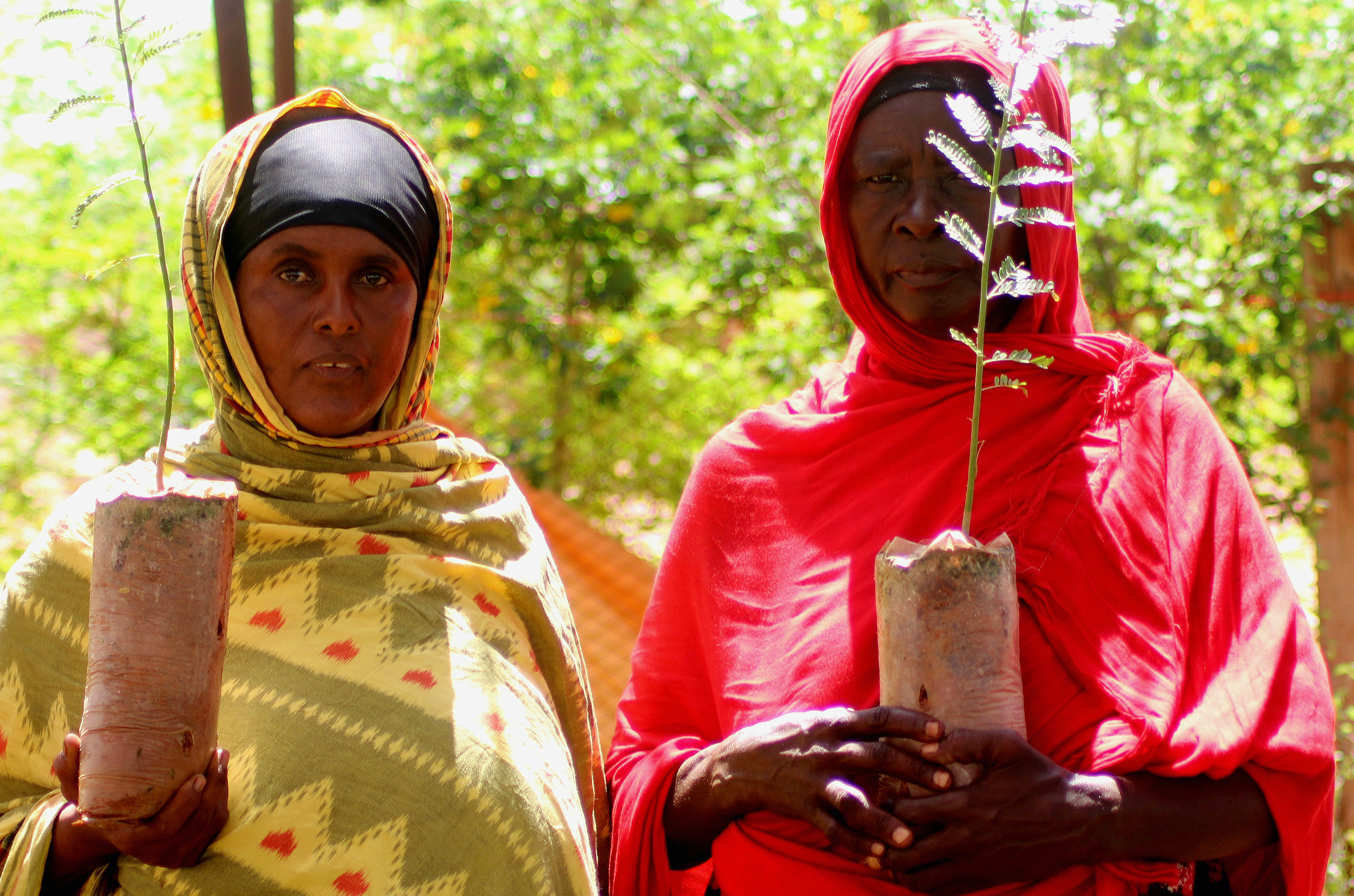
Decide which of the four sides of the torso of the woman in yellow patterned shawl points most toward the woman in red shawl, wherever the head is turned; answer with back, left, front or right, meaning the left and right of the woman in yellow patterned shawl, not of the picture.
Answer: left

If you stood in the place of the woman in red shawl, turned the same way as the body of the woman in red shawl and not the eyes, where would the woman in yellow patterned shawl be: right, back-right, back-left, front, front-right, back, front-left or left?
right

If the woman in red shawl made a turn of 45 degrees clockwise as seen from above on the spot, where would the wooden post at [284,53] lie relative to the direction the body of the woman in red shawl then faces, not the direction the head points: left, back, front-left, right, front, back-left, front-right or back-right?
right

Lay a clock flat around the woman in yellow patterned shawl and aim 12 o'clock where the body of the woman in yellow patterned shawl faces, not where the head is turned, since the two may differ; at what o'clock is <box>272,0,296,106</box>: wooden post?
The wooden post is roughly at 6 o'clock from the woman in yellow patterned shawl.

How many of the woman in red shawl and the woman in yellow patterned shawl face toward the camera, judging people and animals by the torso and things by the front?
2

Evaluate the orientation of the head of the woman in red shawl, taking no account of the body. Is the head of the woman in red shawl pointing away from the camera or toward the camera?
toward the camera

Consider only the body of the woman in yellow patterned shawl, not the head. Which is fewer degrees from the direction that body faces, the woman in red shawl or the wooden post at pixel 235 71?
the woman in red shawl

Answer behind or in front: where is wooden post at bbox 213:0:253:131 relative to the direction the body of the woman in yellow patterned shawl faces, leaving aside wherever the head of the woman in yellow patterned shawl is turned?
behind

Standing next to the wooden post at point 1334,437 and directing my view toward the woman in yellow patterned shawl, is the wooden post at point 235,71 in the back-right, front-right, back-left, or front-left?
front-right

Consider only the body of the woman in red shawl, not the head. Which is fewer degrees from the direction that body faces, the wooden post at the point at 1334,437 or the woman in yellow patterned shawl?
the woman in yellow patterned shawl

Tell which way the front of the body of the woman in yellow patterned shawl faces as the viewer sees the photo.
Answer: toward the camera

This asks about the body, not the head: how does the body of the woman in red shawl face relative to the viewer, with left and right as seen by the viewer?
facing the viewer

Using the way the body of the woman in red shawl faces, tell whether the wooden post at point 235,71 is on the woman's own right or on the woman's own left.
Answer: on the woman's own right
